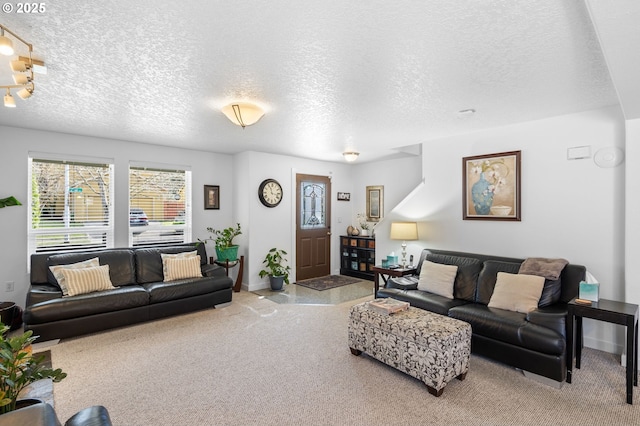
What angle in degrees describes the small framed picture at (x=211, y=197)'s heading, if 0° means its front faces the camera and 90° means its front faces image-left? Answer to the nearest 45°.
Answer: approximately 0°

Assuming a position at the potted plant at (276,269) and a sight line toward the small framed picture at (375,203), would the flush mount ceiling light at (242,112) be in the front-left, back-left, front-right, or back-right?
back-right

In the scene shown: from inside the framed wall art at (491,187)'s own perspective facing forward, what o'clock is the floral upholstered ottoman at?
The floral upholstered ottoman is roughly at 11 o'clock from the framed wall art.

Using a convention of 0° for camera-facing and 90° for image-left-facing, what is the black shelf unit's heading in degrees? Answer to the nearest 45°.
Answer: approximately 45°

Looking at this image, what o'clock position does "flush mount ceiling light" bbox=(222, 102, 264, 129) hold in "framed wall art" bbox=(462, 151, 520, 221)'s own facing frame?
The flush mount ceiling light is roughly at 12 o'clock from the framed wall art.

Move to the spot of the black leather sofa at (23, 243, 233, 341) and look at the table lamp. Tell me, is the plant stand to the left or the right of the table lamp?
left

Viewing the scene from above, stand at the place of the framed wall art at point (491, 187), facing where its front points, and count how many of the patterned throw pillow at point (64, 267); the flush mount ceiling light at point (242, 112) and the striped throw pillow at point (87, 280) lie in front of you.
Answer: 3

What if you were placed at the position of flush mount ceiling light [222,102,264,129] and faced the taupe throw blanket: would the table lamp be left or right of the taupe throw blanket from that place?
left
